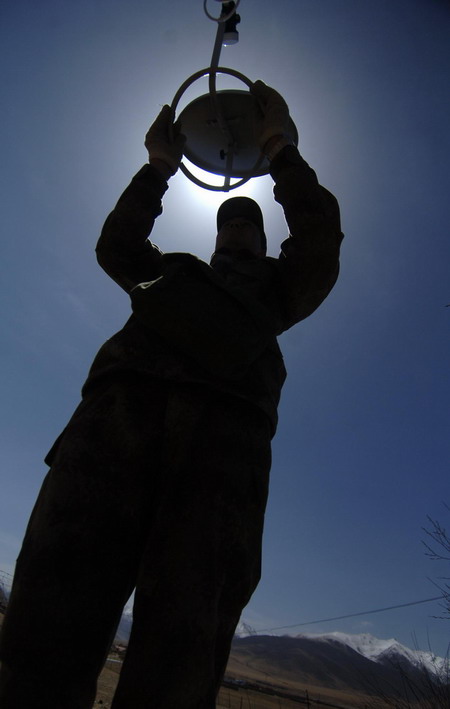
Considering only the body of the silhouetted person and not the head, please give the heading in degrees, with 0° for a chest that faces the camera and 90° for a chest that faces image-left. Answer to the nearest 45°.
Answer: approximately 0°
